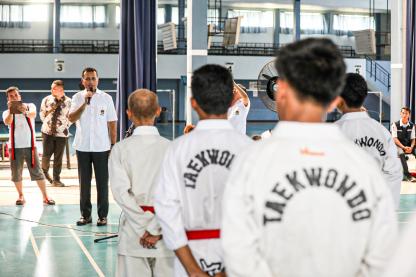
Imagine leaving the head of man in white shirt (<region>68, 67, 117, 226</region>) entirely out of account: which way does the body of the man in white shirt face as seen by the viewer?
toward the camera

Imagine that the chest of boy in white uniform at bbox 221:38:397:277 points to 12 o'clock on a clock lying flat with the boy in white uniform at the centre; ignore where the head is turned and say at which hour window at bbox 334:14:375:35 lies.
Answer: The window is roughly at 12 o'clock from the boy in white uniform.

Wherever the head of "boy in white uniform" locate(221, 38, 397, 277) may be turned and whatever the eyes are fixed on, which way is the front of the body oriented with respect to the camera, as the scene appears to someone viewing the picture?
away from the camera

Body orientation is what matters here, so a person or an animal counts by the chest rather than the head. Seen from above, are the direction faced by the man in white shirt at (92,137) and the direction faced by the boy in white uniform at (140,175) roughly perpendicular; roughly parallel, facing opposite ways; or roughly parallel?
roughly parallel, facing opposite ways

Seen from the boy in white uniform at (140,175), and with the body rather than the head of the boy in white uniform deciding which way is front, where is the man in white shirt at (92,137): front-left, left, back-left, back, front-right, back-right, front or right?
front

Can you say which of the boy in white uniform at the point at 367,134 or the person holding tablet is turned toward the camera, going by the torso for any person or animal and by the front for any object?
the person holding tablet

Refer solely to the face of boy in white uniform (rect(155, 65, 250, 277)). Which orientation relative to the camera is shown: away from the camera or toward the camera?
away from the camera

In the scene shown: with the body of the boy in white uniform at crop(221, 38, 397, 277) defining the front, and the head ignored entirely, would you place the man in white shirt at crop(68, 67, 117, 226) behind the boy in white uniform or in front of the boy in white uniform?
in front

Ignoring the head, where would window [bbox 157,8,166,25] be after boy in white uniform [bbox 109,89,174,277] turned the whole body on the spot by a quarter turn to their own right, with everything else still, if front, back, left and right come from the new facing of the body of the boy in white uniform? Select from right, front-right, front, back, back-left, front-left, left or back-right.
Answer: left

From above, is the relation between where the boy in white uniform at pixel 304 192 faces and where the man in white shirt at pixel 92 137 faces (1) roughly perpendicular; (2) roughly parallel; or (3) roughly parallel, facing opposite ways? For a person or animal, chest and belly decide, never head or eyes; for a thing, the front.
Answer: roughly parallel, facing opposite ways

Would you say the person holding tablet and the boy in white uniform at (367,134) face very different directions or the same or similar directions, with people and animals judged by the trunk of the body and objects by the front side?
very different directions

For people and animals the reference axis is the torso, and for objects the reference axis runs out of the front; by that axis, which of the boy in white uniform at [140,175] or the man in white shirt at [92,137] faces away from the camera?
the boy in white uniform

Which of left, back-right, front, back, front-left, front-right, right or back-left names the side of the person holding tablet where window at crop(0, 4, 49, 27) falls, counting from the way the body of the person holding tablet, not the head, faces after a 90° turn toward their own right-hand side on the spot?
right

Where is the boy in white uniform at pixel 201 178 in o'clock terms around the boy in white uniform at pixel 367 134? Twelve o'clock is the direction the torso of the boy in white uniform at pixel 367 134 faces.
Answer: the boy in white uniform at pixel 201 178 is roughly at 8 o'clock from the boy in white uniform at pixel 367 134.

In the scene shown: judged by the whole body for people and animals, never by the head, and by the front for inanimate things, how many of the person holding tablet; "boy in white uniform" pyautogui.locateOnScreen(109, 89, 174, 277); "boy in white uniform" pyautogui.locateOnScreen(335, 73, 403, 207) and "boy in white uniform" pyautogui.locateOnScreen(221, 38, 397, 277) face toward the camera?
1

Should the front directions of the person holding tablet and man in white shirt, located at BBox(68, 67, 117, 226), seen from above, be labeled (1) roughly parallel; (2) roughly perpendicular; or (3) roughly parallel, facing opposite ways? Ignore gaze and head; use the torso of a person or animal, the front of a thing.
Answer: roughly parallel

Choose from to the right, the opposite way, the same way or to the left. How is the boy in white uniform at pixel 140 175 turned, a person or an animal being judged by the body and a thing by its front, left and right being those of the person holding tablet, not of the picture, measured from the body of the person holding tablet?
the opposite way

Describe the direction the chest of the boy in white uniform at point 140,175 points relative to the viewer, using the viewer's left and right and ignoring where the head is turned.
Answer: facing away from the viewer

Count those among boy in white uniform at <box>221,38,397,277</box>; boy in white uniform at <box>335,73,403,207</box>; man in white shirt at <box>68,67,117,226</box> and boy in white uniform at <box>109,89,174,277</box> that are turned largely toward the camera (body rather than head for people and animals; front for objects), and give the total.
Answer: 1
